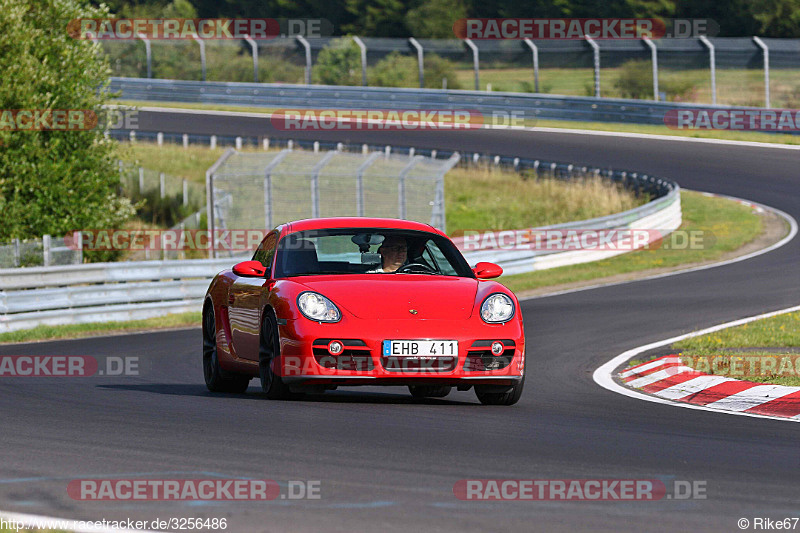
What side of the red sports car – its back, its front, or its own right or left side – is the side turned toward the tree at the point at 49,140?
back

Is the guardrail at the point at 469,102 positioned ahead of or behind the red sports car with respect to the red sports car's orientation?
behind

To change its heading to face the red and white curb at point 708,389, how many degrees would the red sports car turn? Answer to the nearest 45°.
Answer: approximately 90° to its left

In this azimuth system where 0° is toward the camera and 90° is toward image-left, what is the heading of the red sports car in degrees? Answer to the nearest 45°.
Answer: approximately 0°

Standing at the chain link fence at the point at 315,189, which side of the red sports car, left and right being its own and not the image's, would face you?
back

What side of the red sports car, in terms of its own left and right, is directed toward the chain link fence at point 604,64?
back
